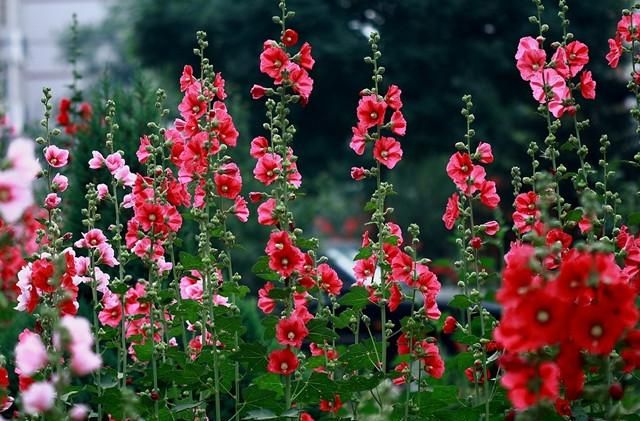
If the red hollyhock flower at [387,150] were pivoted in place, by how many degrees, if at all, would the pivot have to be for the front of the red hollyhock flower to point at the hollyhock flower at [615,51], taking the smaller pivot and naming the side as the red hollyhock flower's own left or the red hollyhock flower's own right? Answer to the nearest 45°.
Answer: approximately 90° to the red hollyhock flower's own left

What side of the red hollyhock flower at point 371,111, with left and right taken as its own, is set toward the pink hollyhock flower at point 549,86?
left

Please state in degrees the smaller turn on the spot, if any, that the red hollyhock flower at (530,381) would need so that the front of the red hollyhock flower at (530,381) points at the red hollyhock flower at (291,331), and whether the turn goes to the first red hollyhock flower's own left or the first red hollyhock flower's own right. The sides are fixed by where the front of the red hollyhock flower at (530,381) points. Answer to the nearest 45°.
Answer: approximately 135° to the first red hollyhock flower's own right

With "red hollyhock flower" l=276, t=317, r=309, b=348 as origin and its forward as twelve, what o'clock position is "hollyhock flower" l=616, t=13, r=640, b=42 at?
The hollyhock flower is roughly at 9 o'clock from the red hollyhock flower.

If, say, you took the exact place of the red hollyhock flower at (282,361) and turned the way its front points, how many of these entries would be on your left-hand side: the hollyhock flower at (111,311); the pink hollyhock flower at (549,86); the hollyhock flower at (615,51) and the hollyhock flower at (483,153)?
3

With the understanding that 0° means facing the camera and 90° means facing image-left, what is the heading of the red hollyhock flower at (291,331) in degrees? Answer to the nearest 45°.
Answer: approximately 0°

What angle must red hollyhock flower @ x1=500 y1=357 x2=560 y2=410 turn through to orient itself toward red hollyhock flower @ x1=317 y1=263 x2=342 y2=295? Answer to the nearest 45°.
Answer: approximately 135° to its right
